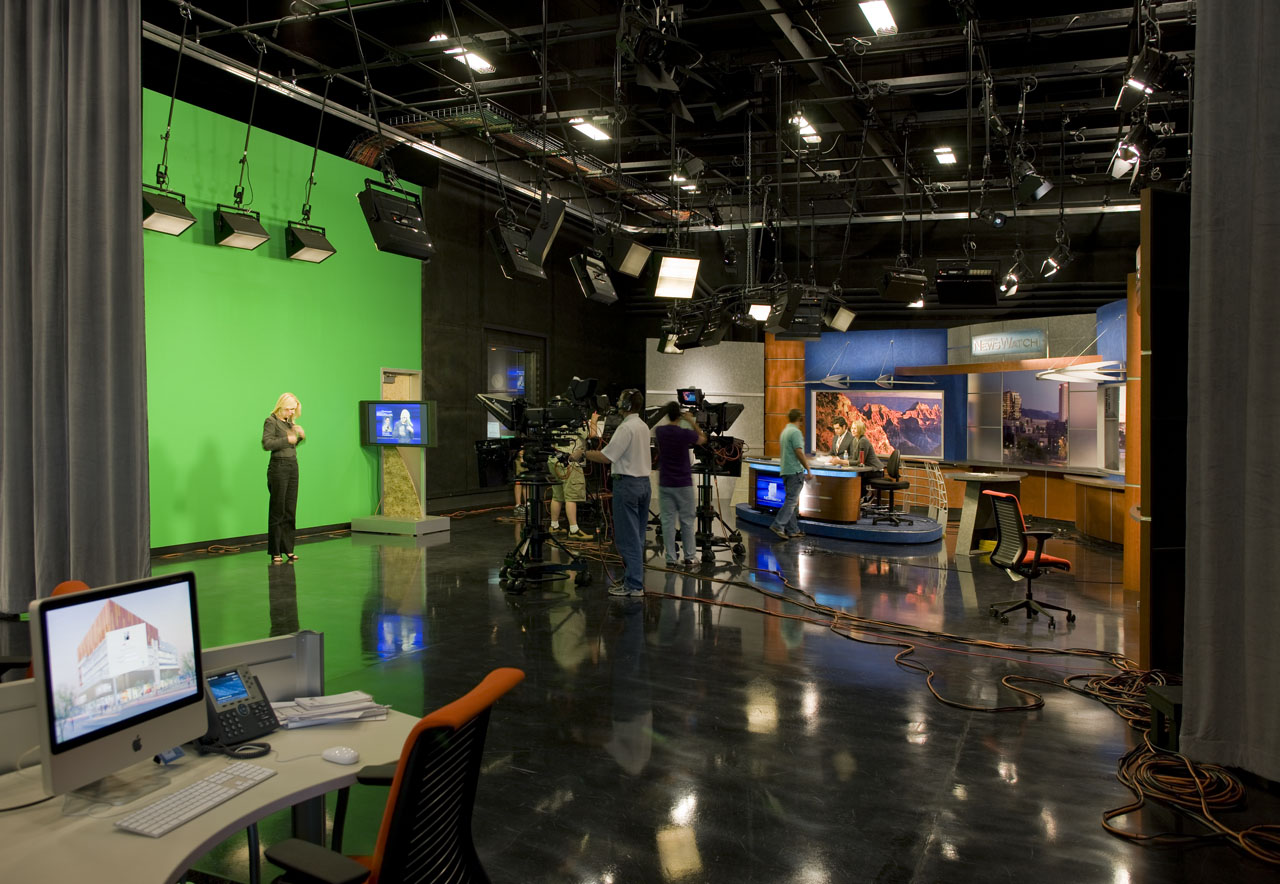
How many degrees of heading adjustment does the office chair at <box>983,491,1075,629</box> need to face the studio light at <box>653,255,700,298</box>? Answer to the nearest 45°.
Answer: approximately 135° to its left

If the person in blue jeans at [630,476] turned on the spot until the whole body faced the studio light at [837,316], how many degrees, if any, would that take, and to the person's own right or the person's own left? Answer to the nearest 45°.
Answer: approximately 90° to the person's own right

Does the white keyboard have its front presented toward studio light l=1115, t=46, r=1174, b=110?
no

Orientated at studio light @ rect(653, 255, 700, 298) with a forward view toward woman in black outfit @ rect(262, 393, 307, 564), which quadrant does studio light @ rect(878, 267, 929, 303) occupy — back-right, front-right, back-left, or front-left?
back-right

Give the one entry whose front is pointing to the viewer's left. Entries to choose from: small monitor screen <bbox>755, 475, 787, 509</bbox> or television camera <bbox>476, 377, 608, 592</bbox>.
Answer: the television camera

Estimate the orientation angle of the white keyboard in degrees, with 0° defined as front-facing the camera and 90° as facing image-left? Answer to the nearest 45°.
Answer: approximately 315°

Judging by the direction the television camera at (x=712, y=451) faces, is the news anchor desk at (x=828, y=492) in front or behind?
in front

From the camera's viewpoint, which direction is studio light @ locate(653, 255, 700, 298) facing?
toward the camera

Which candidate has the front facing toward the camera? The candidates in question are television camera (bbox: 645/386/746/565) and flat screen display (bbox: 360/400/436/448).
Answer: the flat screen display

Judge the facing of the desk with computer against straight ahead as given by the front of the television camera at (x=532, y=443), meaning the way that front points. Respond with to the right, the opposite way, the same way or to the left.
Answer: the opposite way

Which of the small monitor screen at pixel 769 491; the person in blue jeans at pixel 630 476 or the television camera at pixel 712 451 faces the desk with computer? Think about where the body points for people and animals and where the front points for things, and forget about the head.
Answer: the small monitor screen

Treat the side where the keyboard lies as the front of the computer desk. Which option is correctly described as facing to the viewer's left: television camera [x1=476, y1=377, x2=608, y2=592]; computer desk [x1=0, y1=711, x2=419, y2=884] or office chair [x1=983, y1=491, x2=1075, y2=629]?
the television camera

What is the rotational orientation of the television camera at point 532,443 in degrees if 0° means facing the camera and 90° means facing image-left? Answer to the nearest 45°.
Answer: approximately 90°

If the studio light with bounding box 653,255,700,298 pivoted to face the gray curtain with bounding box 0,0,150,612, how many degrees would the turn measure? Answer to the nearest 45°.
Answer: approximately 45° to its right
